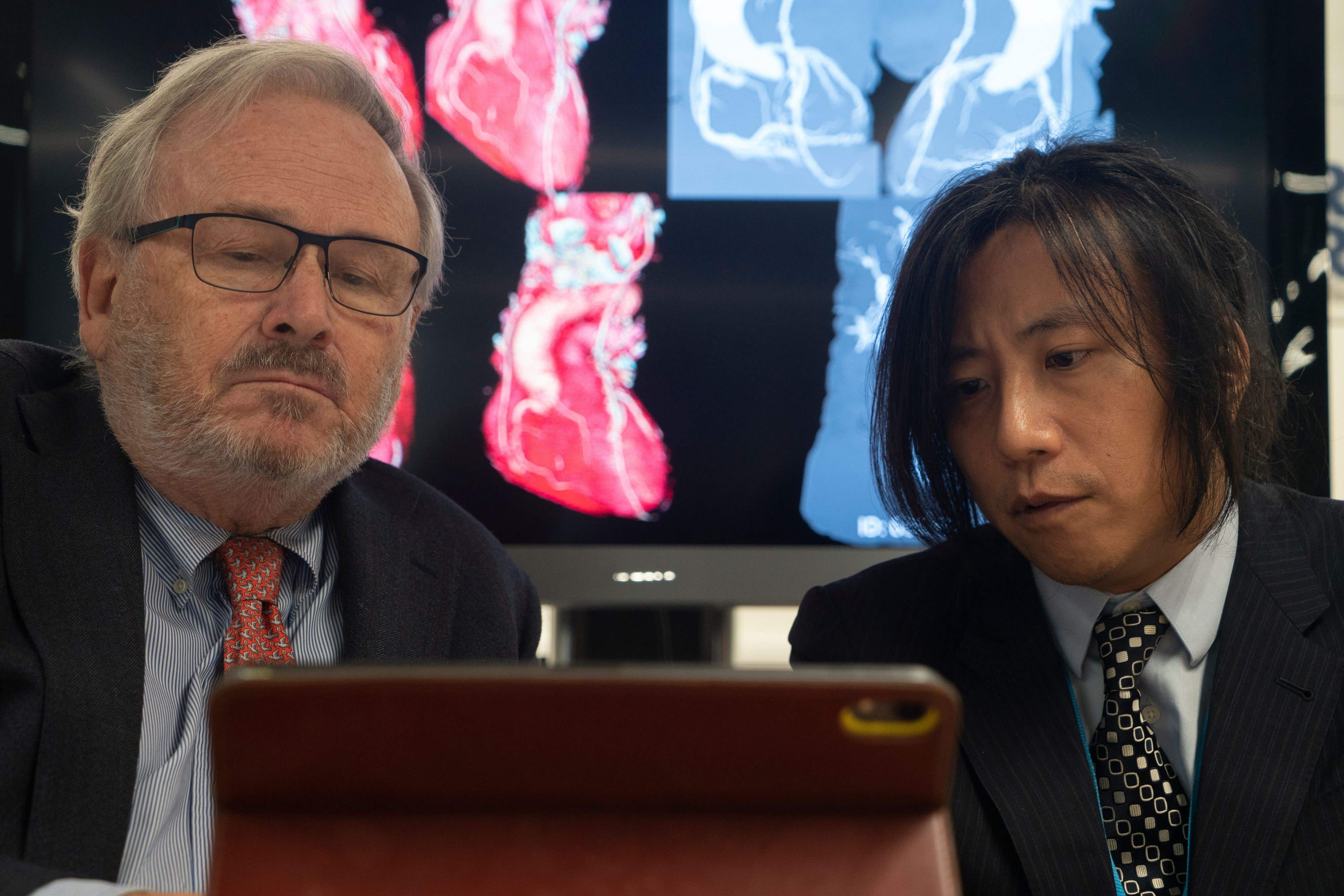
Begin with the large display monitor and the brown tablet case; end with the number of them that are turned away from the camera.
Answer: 1

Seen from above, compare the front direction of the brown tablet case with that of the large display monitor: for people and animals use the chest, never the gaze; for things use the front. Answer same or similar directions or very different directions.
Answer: very different directions

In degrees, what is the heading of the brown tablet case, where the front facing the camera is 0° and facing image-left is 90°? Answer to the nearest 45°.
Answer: approximately 180°

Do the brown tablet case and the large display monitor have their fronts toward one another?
yes

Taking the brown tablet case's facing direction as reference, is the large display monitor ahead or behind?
ahead

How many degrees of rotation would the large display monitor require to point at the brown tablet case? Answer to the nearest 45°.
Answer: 0° — it already faces it

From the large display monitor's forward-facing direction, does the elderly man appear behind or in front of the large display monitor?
in front

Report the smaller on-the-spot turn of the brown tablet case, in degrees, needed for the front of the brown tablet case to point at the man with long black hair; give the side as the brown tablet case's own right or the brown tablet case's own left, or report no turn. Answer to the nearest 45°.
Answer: approximately 45° to the brown tablet case's own right

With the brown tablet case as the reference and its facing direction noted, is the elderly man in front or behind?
in front
